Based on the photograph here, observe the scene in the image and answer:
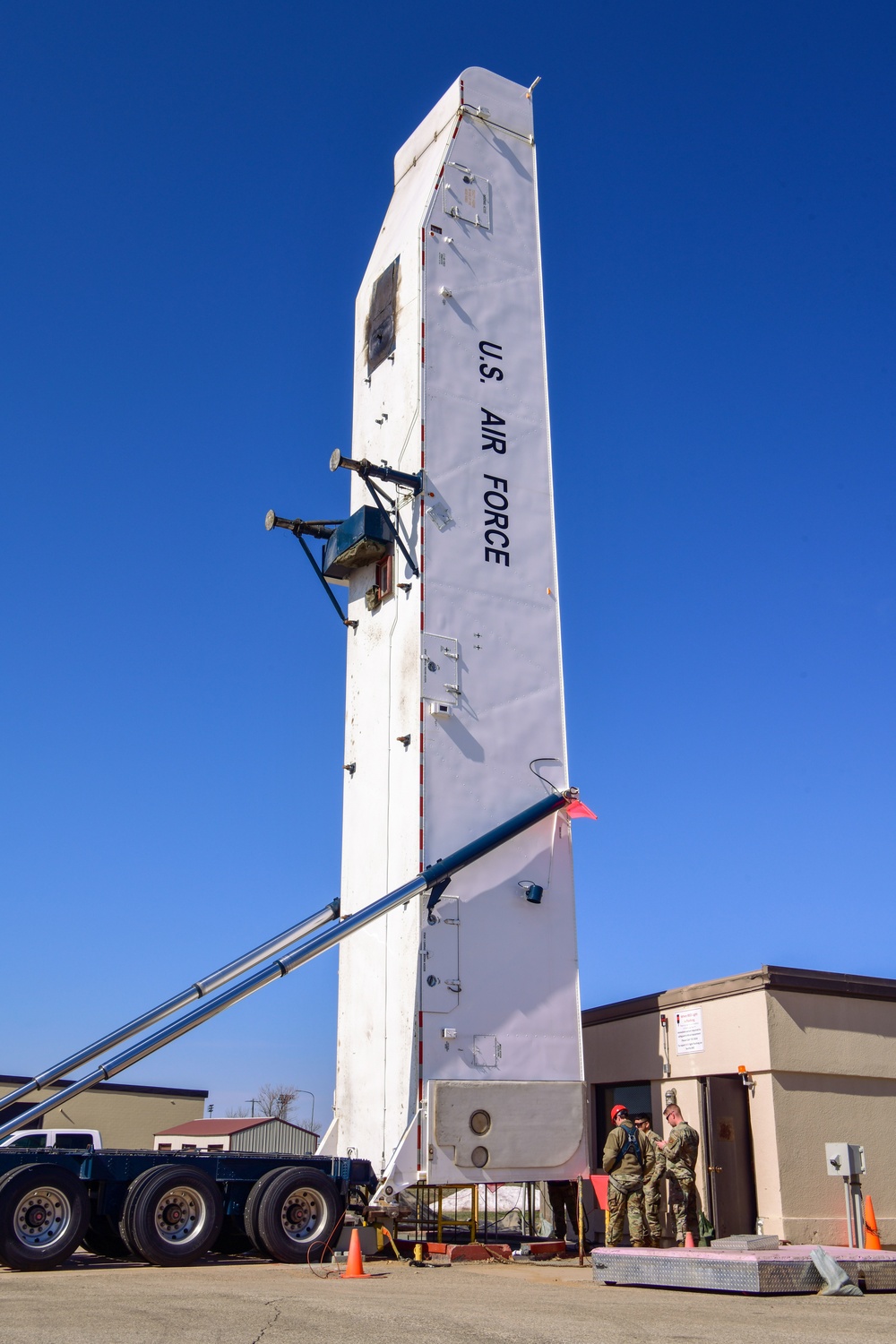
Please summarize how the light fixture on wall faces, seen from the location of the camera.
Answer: facing the viewer and to the left of the viewer

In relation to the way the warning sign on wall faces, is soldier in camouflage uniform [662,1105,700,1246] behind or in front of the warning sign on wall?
in front

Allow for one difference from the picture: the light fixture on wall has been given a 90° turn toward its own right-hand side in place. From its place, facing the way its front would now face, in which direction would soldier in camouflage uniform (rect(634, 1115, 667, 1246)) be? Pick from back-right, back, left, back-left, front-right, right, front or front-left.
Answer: left

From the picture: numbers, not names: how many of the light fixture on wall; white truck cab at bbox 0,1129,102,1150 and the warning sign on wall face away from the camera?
0

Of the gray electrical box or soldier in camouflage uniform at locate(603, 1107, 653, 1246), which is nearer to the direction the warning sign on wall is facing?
the soldier in camouflage uniform

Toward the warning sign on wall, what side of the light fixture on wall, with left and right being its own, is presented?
right

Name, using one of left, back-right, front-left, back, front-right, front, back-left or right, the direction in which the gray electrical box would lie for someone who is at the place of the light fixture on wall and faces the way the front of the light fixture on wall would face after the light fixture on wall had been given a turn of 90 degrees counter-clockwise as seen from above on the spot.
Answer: front-left

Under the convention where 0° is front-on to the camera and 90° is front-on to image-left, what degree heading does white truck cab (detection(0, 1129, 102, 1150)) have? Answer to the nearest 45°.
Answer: approximately 90°

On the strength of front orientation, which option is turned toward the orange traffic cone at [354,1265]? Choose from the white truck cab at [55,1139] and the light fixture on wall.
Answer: the light fixture on wall

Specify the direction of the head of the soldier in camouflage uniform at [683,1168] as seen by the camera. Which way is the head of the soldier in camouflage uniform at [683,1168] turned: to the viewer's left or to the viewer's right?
to the viewer's left

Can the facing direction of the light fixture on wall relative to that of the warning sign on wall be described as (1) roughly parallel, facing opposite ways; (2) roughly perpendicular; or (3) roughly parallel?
roughly parallel
